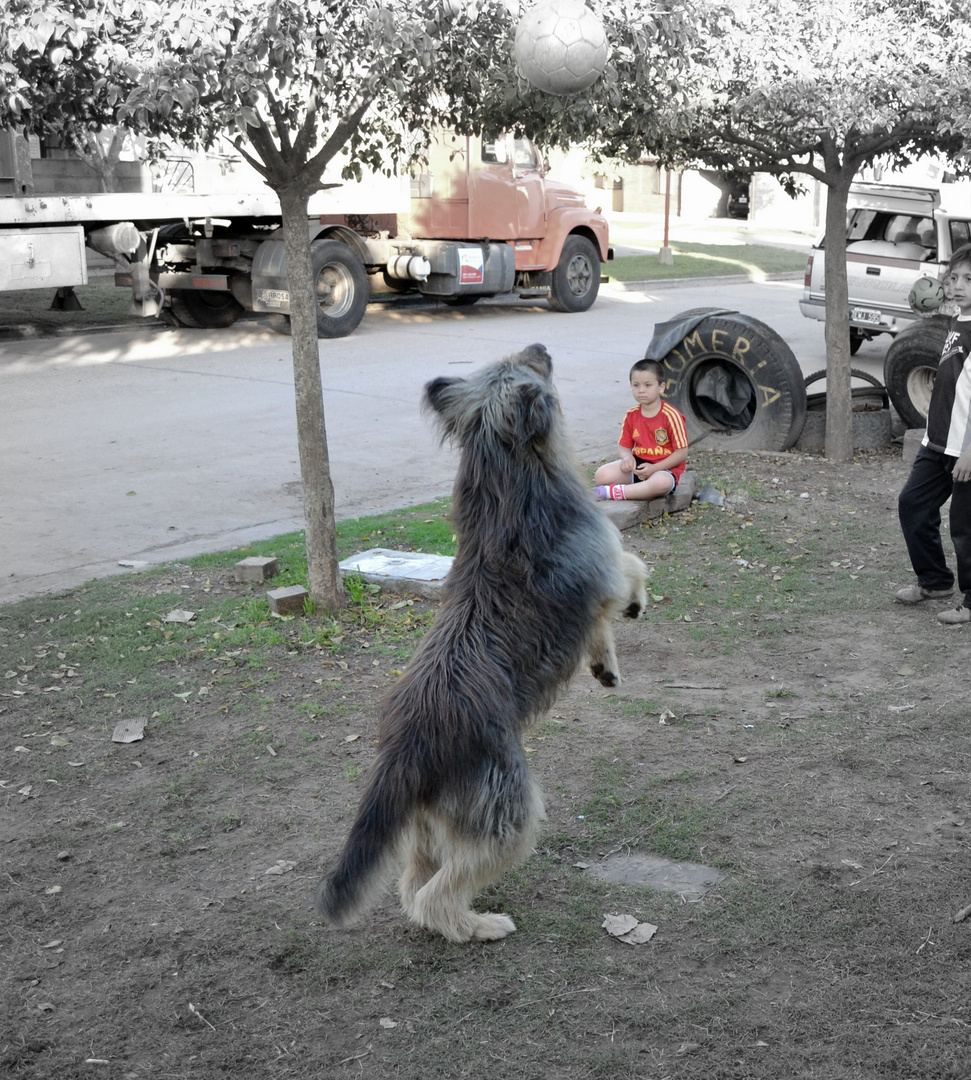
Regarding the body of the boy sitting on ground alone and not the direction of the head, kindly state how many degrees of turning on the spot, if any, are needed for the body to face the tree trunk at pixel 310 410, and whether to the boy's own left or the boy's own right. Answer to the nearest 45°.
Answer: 0° — they already face it

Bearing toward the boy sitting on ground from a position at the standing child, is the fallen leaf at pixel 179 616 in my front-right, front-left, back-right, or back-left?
front-left

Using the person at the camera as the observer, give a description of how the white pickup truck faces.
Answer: facing away from the viewer and to the right of the viewer

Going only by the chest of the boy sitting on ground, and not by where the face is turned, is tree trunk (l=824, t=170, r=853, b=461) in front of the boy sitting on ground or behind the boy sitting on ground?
behind

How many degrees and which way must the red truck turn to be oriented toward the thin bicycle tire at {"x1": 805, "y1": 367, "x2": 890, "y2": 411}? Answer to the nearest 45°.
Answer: approximately 90° to its right

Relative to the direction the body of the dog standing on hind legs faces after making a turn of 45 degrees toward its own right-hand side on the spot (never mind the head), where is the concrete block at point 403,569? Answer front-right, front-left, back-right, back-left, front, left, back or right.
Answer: left

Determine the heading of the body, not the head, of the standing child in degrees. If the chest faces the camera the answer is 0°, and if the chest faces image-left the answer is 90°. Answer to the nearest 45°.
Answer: approximately 45°

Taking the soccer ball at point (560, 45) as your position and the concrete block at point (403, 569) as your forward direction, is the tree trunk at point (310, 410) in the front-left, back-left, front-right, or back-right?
front-left

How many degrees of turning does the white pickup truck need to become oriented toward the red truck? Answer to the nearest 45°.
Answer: approximately 135° to its left

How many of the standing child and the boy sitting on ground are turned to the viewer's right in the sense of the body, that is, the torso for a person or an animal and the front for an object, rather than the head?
0

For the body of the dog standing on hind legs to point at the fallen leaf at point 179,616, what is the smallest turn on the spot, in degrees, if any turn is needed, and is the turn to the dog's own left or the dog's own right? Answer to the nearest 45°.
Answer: approximately 90° to the dog's own left

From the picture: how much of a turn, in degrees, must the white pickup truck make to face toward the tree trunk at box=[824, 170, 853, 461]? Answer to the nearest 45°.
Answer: approximately 135° to its right

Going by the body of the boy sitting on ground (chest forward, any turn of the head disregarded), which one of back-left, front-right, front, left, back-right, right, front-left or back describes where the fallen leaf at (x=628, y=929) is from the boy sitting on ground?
front-left

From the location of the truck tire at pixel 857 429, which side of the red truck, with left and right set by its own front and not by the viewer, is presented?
right

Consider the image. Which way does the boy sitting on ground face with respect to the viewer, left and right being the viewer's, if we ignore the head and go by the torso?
facing the viewer and to the left of the viewer

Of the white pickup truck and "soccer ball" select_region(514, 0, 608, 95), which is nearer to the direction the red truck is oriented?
the white pickup truck

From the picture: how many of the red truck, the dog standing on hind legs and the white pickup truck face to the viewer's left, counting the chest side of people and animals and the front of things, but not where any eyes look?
0
